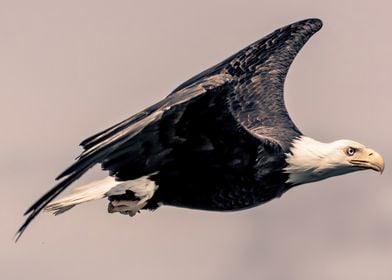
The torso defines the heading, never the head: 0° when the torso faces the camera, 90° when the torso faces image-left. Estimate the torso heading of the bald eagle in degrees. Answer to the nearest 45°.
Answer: approximately 270°
